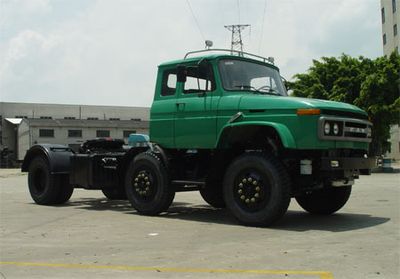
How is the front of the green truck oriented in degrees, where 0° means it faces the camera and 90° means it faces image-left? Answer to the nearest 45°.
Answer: approximately 315°
